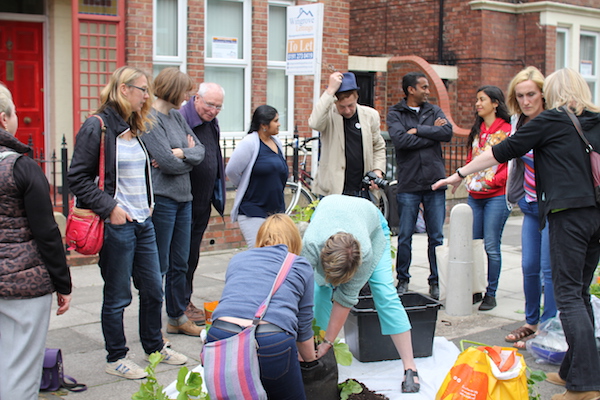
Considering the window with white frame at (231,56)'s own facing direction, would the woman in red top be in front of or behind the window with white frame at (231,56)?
in front

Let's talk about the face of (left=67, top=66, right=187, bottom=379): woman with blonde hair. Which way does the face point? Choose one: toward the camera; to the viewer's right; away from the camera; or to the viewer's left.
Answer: to the viewer's right

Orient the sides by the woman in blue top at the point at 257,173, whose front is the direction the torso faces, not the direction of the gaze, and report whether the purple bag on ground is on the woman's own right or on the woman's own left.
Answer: on the woman's own right

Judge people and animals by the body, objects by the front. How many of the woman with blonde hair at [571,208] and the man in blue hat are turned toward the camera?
1

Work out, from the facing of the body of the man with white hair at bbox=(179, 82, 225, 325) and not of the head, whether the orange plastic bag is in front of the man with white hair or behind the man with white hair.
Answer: in front

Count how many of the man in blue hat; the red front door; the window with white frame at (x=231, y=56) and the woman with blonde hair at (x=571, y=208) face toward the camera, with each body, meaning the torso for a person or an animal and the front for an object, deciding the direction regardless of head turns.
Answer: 3

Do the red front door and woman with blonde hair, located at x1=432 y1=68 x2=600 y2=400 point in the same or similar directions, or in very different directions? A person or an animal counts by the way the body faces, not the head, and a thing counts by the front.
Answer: very different directions

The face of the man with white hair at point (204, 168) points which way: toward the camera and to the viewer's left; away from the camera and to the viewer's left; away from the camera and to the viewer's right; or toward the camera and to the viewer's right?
toward the camera and to the viewer's right

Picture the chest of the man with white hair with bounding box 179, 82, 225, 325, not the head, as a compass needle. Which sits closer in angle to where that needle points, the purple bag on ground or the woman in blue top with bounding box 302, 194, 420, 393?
the woman in blue top

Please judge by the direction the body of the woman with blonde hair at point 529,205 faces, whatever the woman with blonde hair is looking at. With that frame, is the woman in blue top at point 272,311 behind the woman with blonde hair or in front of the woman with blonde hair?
in front

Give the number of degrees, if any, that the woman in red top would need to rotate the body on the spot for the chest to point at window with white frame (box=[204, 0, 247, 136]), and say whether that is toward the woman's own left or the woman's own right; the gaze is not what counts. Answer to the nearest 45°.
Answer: approximately 90° to the woman's own right

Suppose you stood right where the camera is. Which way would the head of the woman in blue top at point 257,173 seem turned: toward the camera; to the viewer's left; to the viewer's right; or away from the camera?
to the viewer's right
